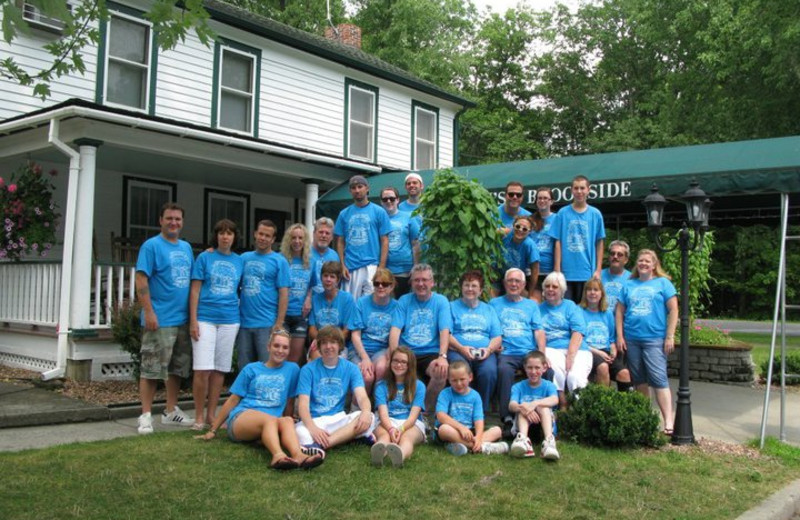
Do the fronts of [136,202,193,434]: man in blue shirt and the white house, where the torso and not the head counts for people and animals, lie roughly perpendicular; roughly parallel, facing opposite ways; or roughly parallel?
roughly parallel

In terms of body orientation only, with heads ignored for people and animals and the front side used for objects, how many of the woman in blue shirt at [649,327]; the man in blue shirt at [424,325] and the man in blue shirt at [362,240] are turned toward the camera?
3

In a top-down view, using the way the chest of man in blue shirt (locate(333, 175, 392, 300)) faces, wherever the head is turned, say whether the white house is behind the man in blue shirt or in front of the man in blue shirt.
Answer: behind

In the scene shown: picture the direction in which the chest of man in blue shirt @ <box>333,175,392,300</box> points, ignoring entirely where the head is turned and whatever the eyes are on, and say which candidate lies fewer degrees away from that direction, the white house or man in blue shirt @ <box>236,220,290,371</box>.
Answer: the man in blue shirt

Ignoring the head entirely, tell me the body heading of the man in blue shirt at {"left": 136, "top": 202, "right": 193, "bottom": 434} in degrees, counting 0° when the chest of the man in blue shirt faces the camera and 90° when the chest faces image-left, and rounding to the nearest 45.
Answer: approximately 315°

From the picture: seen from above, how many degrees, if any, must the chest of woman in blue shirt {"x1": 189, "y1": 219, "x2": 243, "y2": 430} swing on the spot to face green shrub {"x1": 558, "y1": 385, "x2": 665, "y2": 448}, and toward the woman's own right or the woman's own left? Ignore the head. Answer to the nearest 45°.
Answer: approximately 45° to the woman's own left

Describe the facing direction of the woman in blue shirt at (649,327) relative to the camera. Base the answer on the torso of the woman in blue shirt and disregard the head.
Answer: toward the camera

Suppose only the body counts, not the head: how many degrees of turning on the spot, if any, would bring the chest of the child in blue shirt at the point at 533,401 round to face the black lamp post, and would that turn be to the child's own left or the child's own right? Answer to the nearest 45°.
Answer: approximately 135° to the child's own left

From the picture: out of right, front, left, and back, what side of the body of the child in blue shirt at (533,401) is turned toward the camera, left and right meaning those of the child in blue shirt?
front

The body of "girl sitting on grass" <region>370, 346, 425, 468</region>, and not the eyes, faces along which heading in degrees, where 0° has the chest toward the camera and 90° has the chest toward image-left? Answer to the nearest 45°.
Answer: approximately 0°

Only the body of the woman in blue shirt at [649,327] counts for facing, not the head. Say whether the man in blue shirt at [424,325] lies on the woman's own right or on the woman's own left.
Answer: on the woman's own right

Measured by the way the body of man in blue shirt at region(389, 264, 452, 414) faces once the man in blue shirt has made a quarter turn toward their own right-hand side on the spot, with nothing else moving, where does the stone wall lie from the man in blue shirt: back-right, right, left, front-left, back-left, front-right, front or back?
back-right

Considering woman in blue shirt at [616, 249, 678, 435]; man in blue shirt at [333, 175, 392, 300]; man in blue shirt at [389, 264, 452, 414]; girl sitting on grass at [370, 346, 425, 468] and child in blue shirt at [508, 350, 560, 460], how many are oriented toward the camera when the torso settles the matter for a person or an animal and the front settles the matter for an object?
5

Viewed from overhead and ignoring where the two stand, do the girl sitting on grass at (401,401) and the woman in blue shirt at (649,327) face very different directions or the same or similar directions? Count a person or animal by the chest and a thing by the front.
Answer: same or similar directions

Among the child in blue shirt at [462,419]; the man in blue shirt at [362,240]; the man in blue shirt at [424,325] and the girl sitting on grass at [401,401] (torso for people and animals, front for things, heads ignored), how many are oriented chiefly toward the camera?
4

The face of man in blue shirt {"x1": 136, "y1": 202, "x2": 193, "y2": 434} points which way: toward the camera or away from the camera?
toward the camera

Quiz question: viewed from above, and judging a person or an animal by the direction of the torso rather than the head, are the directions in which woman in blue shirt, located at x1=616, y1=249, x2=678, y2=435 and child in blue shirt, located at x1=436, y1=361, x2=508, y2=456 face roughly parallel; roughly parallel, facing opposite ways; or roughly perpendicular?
roughly parallel
